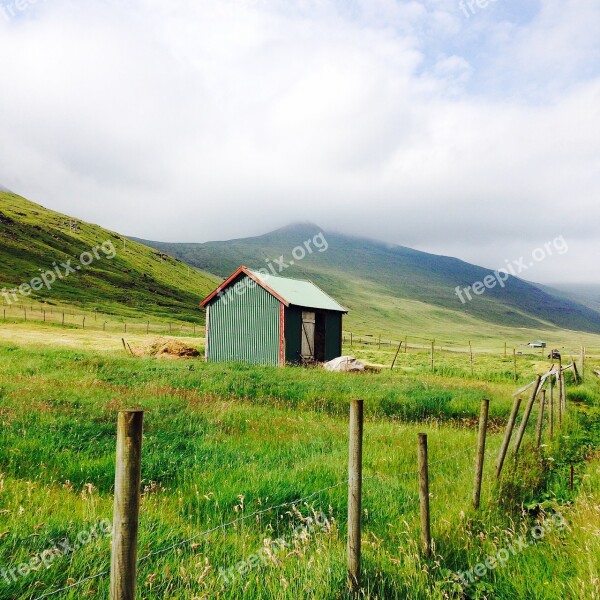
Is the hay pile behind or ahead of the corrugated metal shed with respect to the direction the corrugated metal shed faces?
behind

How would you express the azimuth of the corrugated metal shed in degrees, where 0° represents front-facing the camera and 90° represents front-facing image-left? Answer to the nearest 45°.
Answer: approximately 315°

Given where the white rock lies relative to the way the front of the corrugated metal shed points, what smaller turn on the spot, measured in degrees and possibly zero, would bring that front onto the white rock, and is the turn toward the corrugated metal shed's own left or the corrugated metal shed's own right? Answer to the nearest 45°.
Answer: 0° — it already faces it

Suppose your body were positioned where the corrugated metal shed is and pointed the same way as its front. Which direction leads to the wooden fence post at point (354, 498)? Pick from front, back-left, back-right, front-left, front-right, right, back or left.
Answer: front-right

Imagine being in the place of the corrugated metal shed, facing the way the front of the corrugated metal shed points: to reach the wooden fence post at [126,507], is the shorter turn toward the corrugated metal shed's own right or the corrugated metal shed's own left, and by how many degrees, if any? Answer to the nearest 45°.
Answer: approximately 45° to the corrugated metal shed's own right

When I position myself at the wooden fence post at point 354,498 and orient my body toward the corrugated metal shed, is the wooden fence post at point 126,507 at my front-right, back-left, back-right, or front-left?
back-left

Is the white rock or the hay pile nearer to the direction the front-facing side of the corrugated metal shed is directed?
the white rock
